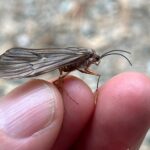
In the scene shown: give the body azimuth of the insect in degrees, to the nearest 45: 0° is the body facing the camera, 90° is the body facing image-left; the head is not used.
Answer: approximately 270°
